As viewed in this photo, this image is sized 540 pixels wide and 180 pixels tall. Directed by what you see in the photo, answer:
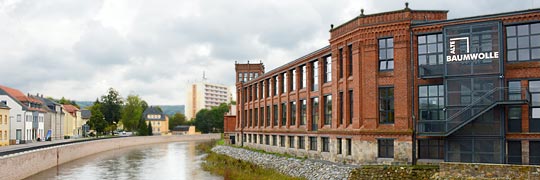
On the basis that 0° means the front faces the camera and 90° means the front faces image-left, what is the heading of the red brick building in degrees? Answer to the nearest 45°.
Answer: approximately 45°
